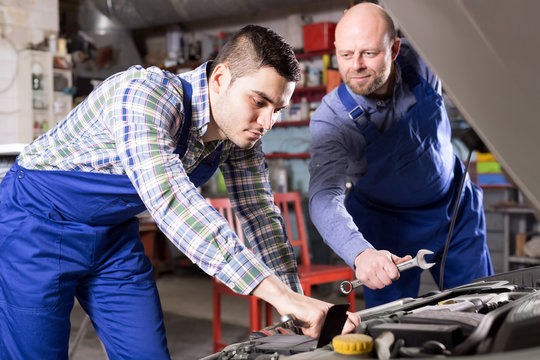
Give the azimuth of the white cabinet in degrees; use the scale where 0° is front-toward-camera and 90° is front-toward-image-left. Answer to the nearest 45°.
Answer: approximately 315°

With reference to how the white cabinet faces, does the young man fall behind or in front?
in front

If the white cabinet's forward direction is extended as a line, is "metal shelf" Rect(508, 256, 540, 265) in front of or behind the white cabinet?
in front
